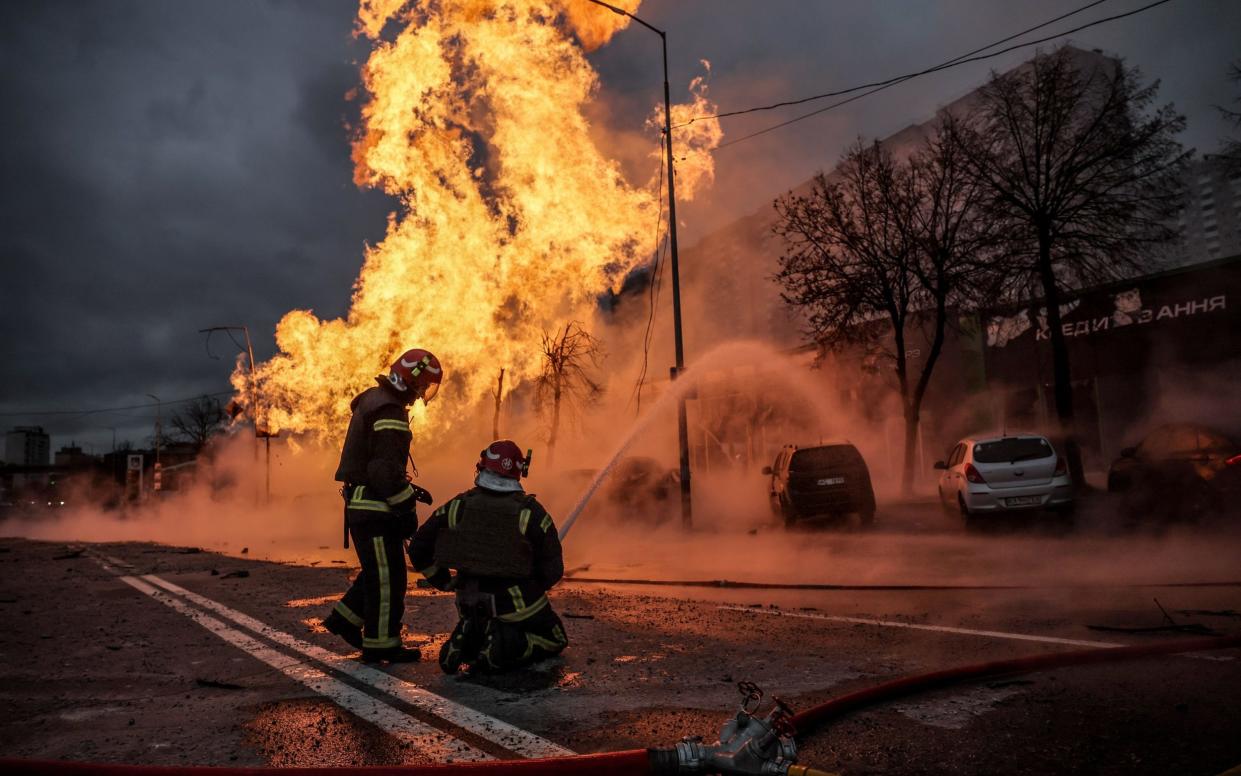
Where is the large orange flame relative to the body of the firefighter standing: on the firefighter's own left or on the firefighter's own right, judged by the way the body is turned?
on the firefighter's own left

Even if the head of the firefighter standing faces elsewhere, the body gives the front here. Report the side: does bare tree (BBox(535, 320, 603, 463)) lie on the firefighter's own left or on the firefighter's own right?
on the firefighter's own left

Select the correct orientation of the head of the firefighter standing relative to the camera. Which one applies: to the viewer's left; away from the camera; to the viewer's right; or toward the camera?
to the viewer's right

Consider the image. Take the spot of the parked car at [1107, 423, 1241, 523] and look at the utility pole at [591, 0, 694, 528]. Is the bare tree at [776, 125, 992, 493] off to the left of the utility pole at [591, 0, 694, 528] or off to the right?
right

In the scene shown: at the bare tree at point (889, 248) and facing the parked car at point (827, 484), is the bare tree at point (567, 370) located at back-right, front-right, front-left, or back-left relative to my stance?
back-right

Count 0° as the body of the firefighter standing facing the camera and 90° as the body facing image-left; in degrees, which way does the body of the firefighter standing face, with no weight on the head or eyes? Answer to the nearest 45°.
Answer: approximately 270°

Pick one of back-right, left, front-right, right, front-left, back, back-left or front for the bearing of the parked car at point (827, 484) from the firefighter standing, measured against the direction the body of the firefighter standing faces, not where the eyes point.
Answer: front-left
